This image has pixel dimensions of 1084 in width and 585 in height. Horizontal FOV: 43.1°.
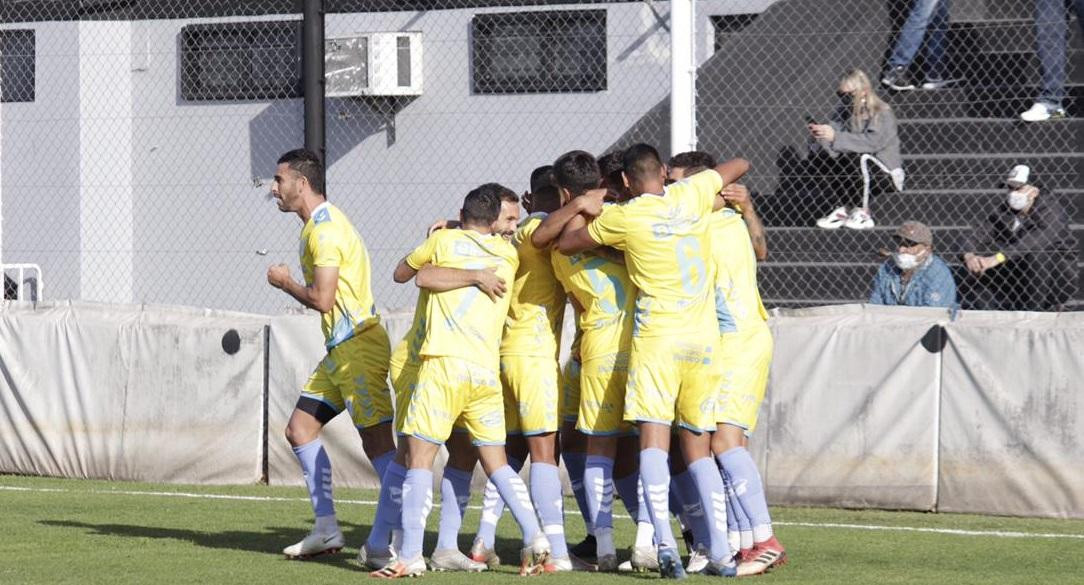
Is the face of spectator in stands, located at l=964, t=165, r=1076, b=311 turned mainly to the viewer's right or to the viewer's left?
to the viewer's left

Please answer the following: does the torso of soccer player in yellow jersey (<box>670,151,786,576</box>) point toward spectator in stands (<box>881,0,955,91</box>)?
no

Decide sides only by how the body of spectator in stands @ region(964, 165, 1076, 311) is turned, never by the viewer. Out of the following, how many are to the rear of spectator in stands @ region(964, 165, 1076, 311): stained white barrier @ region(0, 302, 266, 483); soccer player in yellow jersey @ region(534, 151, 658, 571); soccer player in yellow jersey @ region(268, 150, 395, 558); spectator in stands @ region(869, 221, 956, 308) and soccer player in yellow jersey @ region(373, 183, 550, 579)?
0

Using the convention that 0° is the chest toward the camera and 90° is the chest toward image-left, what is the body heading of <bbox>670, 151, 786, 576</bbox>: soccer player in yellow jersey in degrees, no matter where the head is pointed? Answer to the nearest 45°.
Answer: approximately 90°

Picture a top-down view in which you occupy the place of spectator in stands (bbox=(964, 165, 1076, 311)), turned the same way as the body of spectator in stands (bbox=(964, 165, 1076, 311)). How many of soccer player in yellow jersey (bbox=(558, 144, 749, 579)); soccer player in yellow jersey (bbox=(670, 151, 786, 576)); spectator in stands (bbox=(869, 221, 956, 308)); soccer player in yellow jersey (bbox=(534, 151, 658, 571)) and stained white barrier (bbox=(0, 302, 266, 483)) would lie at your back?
0

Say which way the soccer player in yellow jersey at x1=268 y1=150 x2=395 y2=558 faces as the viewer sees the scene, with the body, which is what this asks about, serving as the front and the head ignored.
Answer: to the viewer's left

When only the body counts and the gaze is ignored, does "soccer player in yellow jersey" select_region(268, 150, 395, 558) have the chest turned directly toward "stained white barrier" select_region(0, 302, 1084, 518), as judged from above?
no

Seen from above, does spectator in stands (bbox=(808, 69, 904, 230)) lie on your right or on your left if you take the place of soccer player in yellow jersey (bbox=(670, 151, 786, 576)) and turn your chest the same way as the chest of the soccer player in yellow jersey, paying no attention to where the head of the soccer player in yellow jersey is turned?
on your right

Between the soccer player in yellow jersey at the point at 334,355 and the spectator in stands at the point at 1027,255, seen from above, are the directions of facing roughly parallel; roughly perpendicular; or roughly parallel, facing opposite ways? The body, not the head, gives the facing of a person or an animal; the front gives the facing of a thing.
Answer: roughly perpendicular

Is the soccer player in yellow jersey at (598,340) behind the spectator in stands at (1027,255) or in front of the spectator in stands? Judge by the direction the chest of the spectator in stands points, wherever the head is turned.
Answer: in front

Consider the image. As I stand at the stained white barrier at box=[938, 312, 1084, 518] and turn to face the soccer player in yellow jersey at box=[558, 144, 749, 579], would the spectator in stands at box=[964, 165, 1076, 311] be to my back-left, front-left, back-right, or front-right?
back-right
